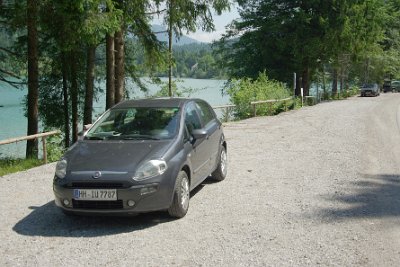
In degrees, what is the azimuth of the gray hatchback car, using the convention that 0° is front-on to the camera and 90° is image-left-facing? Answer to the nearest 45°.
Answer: approximately 45°

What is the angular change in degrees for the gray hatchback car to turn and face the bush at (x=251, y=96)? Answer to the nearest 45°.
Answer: approximately 135° to its right
